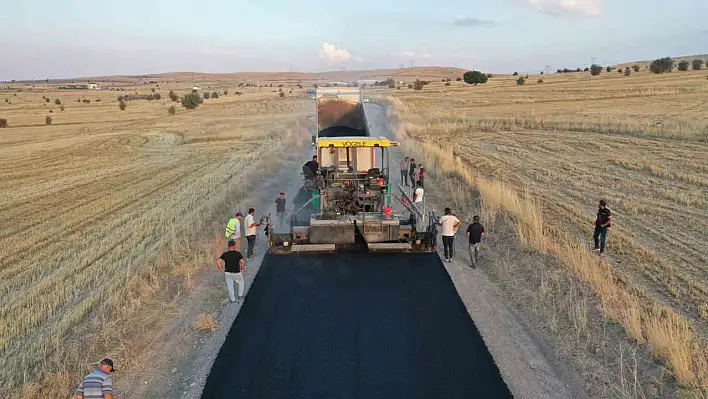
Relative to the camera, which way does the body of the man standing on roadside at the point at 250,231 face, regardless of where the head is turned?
to the viewer's right

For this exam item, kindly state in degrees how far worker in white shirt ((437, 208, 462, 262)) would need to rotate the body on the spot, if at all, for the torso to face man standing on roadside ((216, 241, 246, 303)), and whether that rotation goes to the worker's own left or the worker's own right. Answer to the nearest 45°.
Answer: approximately 135° to the worker's own left

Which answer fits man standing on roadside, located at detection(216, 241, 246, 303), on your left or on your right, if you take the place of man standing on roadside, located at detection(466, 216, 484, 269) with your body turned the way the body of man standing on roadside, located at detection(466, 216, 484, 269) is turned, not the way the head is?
on your left

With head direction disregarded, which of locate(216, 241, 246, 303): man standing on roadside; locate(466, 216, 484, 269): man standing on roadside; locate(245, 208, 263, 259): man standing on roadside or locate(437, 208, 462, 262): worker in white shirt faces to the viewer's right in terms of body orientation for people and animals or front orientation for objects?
locate(245, 208, 263, 259): man standing on roadside

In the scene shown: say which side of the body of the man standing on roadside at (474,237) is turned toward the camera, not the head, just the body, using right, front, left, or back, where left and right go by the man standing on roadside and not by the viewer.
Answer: back

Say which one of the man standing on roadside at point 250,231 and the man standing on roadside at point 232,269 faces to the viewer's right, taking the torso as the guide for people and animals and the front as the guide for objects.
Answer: the man standing on roadside at point 250,231

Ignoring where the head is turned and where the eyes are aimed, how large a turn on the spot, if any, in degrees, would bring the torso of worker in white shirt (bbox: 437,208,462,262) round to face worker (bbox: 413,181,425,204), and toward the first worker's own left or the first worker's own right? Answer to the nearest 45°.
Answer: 0° — they already face them

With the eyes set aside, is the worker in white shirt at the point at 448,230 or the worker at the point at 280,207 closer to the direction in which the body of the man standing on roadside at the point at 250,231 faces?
the worker in white shirt

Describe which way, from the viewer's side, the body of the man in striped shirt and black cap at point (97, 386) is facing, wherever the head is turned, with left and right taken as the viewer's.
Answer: facing away from the viewer and to the right of the viewer

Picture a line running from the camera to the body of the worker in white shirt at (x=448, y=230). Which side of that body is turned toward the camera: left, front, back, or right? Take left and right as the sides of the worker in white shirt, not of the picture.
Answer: back

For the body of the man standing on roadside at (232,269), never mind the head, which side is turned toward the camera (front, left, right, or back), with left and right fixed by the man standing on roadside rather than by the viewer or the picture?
back
